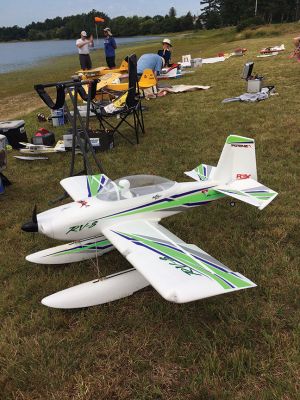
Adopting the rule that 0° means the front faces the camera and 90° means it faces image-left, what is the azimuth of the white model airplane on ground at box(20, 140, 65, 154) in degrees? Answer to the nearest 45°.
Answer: approximately 90°

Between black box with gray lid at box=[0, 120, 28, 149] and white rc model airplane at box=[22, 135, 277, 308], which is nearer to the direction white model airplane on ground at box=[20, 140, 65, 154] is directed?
the black box with gray lid

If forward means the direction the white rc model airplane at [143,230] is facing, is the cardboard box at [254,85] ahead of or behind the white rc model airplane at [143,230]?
behind

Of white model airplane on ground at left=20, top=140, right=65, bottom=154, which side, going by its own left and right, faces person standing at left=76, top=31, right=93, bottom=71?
right

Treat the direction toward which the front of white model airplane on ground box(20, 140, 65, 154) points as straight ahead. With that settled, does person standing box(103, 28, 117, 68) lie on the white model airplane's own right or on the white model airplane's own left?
on the white model airplane's own right

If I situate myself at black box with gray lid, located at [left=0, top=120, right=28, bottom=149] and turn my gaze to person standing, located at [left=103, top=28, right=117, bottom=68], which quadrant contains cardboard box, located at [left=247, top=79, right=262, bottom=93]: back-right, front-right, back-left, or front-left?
front-right

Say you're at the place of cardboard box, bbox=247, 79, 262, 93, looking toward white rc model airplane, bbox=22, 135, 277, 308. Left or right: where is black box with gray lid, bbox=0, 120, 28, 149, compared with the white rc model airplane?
right

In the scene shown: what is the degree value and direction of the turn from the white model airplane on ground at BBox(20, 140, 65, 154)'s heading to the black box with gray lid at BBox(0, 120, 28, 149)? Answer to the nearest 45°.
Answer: approximately 45° to its right

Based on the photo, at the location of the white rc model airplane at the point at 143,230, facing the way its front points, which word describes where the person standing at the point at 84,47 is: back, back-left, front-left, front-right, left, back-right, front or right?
back-right

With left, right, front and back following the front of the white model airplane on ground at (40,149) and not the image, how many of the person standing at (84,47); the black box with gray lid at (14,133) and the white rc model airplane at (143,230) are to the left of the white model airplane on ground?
1

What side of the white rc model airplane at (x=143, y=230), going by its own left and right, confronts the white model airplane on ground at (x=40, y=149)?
right

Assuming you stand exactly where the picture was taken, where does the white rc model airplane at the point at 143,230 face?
facing the viewer and to the left of the viewer

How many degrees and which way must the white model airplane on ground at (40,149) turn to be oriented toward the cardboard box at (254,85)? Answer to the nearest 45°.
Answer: approximately 180°

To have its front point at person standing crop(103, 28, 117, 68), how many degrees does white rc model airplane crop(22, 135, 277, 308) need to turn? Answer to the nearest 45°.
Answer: approximately 135° to its right

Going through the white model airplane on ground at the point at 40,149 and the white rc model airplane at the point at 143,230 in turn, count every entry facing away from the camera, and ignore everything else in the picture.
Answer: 0
